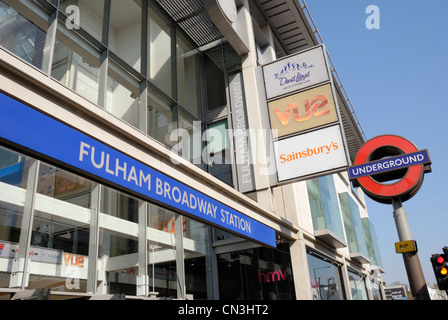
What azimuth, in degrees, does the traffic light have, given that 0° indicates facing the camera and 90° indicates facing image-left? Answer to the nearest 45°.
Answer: approximately 0°

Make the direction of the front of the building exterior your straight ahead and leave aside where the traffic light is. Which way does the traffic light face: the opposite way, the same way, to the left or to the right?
to the right

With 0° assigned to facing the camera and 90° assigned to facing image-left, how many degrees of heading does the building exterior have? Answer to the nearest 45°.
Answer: approximately 315°

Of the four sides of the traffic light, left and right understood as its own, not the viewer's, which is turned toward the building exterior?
right
